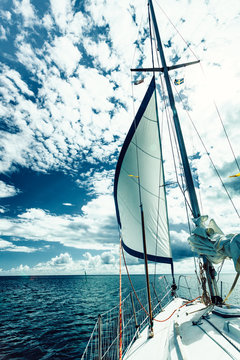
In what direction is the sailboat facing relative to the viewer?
away from the camera
